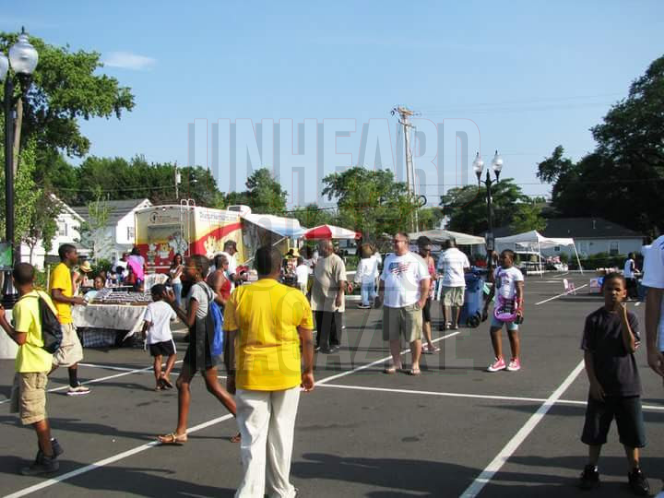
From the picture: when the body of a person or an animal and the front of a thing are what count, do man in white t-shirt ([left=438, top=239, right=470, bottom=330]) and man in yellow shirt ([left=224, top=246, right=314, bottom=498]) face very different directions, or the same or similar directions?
same or similar directions

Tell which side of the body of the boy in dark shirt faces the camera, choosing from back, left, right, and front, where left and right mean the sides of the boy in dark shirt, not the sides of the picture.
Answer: front

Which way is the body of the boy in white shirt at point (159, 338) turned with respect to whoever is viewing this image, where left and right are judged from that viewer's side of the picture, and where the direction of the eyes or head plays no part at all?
facing away from the viewer

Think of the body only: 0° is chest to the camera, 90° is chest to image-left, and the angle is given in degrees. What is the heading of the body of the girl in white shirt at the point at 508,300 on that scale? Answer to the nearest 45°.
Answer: approximately 45°

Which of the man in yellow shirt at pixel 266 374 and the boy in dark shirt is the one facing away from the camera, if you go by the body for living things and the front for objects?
the man in yellow shirt

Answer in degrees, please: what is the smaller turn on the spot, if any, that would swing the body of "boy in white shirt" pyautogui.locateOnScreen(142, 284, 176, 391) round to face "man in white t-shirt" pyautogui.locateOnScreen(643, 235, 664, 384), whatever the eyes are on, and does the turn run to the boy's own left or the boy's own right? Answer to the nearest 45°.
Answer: approximately 135° to the boy's own right

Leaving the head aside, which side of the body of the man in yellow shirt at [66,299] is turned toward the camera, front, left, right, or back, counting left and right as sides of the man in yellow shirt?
right

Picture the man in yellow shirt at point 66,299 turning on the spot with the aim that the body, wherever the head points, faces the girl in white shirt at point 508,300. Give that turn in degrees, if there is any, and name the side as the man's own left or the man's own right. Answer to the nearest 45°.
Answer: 0° — they already face them

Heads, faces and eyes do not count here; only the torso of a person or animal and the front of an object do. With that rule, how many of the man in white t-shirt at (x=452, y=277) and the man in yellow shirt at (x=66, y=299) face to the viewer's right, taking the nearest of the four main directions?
1

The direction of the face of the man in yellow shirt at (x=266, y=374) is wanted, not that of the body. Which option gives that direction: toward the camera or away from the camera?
away from the camera

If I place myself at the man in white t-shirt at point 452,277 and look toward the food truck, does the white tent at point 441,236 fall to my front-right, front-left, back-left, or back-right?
front-right

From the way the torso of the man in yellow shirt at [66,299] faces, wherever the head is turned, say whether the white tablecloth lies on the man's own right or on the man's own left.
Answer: on the man's own left

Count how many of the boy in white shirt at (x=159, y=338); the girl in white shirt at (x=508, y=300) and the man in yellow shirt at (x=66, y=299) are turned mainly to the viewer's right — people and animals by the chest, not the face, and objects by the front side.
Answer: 1

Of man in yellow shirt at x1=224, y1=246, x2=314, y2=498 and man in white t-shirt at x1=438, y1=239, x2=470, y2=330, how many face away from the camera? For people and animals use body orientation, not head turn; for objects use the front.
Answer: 2

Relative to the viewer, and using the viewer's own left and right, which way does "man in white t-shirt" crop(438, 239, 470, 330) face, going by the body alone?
facing away from the viewer

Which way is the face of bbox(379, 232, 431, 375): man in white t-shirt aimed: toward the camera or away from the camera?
toward the camera

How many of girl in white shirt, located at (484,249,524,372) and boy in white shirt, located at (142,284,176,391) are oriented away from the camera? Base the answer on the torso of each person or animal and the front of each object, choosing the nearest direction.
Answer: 1

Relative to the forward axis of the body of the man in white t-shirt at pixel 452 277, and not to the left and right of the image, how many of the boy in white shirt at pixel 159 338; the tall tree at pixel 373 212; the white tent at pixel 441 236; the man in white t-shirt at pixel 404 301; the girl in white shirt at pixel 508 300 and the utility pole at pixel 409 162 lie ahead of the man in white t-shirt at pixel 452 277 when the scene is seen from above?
3
